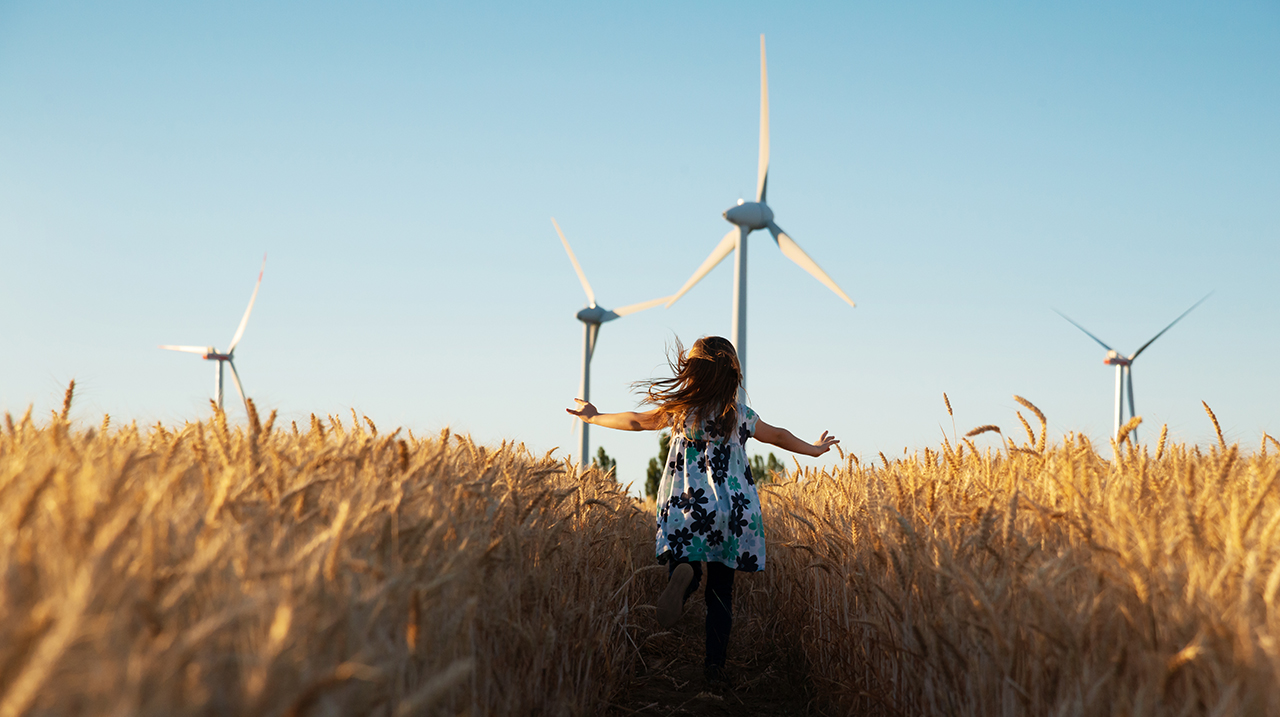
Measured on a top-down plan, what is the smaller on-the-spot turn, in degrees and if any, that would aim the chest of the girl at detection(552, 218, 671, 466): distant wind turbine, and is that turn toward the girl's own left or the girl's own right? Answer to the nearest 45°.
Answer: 0° — they already face it

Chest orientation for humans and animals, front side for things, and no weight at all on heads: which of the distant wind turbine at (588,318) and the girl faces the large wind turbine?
the girl

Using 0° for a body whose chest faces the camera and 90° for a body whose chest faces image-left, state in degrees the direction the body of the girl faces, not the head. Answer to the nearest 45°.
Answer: approximately 180°

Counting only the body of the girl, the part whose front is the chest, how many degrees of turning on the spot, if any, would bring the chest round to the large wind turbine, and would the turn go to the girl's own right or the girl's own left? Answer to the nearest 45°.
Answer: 0° — they already face it

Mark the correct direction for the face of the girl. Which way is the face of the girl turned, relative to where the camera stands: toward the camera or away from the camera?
away from the camera

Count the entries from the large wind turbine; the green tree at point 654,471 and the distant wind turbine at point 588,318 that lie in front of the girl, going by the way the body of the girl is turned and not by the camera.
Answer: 3

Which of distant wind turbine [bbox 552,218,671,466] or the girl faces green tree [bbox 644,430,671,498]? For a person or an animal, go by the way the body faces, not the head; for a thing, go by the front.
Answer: the girl

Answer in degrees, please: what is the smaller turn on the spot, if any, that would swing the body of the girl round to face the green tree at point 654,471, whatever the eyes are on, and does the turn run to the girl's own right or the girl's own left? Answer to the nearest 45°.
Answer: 0° — they already face it
